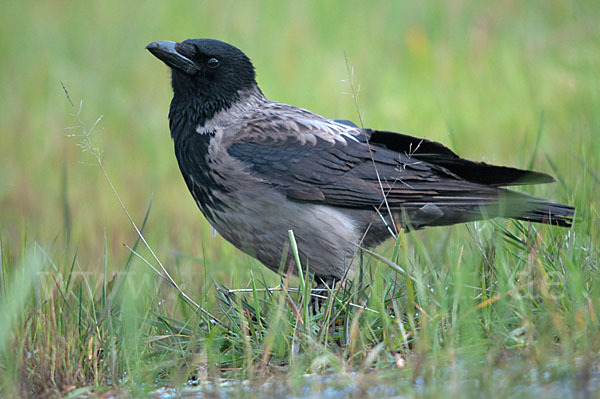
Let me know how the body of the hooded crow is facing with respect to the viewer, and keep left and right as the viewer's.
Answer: facing to the left of the viewer
